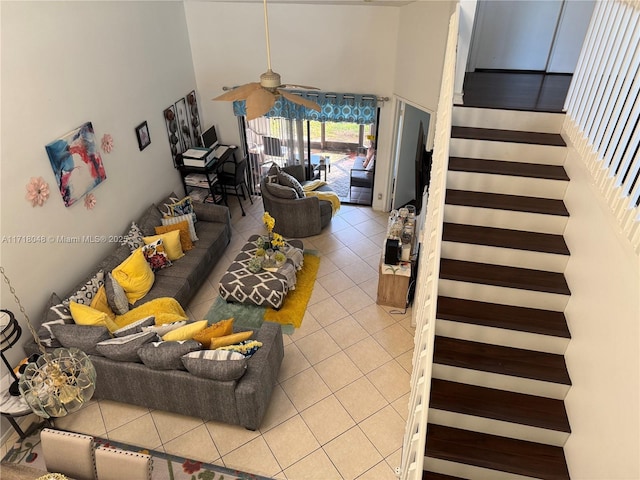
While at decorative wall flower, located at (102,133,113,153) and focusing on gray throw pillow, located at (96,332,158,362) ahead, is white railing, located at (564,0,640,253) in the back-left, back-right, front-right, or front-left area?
front-left

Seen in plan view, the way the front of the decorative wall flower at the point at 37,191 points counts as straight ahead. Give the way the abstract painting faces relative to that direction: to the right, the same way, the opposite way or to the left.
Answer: the same way

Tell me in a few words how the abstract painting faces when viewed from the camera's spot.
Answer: facing the viewer and to the right of the viewer

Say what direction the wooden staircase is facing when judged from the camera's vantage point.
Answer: facing the viewer

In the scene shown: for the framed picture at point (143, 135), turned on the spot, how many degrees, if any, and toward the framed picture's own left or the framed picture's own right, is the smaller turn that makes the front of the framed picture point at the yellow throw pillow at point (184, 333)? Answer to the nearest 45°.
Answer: approximately 45° to the framed picture's own right

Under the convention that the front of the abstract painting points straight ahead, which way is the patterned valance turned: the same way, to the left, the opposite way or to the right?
to the right

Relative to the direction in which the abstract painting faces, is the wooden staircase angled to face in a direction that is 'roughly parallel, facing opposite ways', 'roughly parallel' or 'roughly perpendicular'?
roughly perpendicular

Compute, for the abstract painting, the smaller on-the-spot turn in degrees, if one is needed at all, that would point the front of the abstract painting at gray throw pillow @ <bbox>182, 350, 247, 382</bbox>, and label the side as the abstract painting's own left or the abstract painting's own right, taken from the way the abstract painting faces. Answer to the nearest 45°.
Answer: approximately 45° to the abstract painting's own right

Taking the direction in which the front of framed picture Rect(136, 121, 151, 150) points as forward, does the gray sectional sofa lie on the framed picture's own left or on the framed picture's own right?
on the framed picture's own right

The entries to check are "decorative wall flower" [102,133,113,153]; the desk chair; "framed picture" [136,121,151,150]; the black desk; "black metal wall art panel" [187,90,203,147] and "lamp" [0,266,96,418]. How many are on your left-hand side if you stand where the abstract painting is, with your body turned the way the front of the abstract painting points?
5

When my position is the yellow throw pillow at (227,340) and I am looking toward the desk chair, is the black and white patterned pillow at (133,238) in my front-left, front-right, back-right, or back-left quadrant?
front-left

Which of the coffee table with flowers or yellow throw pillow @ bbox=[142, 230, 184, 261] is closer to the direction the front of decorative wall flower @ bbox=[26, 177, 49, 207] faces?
the coffee table with flowers

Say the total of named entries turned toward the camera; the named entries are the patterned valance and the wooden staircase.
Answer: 2

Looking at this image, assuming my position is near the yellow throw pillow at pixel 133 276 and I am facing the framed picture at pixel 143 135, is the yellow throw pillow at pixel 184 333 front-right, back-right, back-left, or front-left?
back-right

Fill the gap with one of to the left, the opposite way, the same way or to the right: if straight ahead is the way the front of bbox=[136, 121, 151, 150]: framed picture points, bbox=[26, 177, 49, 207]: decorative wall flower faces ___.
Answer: the same way

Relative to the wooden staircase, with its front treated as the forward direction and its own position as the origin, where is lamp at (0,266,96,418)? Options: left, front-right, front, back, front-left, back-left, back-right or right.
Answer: front-right

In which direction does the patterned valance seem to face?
toward the camera

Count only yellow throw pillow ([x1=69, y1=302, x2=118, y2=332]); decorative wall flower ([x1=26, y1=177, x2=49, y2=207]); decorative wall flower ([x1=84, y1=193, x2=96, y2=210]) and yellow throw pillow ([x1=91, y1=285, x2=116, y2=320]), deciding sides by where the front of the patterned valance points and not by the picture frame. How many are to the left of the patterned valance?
0

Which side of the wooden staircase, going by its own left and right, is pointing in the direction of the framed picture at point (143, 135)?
right
